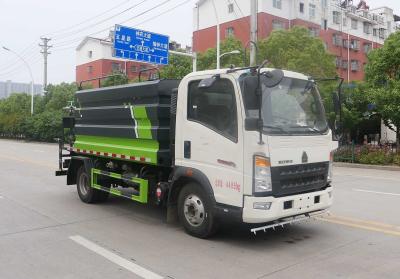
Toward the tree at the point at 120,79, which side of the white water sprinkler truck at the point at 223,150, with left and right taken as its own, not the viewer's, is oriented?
back

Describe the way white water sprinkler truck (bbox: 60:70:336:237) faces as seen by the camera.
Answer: facing the viewer and to the right of the viewer

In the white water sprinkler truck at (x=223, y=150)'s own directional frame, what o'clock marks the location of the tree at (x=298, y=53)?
The tree is roughly at 8 o'clock from the white water sprinkler truck.

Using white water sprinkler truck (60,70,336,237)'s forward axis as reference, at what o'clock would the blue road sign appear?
The blue road sign is roughly at 7 o'clock from the white water sprinkler truck.

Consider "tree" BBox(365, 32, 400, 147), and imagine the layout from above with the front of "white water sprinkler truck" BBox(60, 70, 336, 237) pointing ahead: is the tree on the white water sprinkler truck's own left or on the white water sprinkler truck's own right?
on the white water sprinkler truck's own left

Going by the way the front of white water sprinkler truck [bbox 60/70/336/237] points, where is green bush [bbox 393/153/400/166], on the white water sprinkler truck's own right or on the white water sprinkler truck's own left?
on the white water sprinkler truck's own left

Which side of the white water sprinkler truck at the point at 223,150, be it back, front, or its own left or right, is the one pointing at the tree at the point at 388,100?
left
